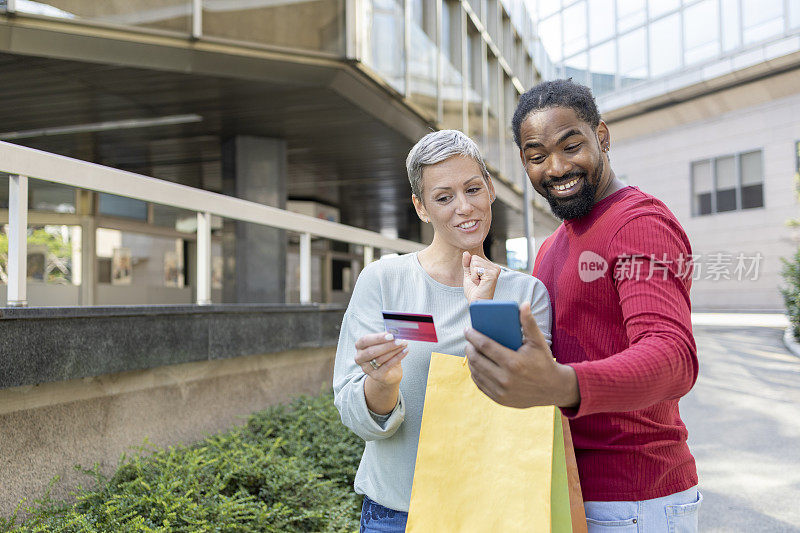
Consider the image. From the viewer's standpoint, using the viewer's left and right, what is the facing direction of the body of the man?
facing the viewer and to the left of the viewer

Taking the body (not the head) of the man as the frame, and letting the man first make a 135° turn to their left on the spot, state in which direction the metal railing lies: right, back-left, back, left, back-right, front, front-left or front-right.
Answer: back-left

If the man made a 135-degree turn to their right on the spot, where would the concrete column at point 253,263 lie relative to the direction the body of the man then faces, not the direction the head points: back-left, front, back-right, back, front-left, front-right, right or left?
front-left

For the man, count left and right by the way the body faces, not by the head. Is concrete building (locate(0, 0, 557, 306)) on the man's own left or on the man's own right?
on the man's own right

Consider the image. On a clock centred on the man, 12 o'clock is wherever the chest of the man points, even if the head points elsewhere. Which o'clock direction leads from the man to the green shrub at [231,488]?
The green shrub is roughly at 3 o'clock from the man.

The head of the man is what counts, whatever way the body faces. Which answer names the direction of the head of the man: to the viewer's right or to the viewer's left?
to the viewer's left

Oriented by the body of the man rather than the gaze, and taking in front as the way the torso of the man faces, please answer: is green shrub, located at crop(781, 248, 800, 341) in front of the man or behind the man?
behind
